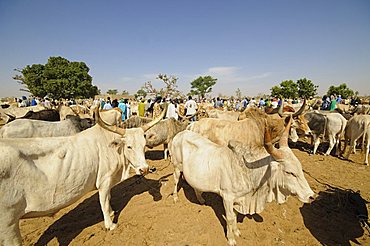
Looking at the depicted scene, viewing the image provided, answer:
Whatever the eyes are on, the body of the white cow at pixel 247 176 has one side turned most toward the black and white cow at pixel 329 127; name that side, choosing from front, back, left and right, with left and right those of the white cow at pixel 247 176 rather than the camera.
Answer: left

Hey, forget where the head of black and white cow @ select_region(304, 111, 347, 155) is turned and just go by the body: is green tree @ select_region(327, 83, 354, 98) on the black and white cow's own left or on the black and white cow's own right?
on the black and white cow's own right

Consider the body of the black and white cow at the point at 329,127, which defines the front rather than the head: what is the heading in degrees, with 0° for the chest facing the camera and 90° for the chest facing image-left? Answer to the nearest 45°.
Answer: approximately 135°

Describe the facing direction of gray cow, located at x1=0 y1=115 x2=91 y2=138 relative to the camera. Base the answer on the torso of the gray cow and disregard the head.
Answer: to the viewer's right

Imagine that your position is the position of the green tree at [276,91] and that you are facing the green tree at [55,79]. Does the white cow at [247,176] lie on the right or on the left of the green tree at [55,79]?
left

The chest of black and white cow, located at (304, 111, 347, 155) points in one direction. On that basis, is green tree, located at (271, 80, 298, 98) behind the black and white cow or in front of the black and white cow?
in front

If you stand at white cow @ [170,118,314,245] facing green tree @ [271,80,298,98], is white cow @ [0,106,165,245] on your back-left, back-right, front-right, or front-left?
back-left

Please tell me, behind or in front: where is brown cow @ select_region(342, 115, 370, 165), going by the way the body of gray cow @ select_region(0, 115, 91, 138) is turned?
in front

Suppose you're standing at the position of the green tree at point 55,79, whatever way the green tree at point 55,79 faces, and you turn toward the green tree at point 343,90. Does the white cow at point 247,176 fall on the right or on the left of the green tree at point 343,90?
right

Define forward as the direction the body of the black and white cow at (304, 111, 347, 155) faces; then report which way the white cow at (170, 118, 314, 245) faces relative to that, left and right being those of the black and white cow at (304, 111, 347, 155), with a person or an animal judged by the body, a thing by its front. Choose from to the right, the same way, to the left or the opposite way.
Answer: the opposite way

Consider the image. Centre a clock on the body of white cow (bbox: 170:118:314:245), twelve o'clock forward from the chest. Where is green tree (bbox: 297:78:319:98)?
The green tree is roughly at 8 o'clock from the white cow.

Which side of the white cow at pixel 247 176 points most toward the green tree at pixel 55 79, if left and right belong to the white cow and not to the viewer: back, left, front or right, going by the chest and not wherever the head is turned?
back
